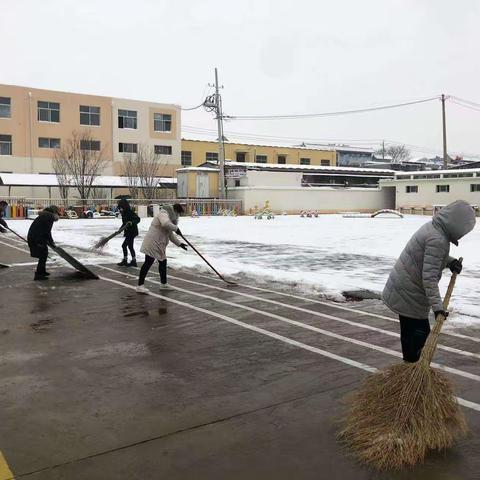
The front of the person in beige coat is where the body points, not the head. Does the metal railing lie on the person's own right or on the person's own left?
on the person's own left

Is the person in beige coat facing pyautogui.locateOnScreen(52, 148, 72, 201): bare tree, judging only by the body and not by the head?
no

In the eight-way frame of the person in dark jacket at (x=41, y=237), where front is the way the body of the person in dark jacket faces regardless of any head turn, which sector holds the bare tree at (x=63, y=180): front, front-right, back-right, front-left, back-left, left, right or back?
left

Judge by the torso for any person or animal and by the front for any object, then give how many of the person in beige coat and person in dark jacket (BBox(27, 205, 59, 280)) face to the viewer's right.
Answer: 2

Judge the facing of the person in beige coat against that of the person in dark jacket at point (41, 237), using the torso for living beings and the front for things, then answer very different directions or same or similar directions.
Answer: same or similar directions

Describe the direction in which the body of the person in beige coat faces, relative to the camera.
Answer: to the viewer's right

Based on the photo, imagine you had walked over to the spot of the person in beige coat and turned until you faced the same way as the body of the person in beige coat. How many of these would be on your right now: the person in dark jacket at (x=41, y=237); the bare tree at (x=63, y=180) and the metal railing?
0

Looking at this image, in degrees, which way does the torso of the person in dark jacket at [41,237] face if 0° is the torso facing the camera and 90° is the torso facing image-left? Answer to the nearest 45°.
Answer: approximately 270°

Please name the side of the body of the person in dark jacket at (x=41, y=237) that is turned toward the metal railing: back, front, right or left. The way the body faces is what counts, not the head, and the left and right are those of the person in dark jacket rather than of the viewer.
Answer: left

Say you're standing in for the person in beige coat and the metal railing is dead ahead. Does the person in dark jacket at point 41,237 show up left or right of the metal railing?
left

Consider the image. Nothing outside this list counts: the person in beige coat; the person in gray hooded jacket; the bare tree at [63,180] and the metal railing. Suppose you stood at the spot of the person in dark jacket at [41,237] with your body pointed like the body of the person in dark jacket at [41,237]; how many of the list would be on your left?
2
